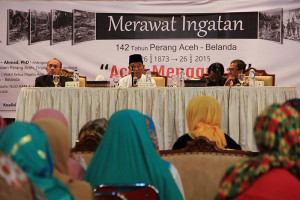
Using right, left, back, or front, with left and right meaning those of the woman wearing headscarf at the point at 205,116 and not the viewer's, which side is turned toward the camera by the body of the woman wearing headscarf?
back

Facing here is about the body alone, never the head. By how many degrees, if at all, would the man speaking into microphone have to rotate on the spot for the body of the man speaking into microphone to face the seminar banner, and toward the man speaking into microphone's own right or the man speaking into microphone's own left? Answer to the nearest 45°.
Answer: approximately 180°

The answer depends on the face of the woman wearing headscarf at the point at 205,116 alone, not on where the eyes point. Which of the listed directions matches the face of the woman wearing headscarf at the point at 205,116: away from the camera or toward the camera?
away from the camera

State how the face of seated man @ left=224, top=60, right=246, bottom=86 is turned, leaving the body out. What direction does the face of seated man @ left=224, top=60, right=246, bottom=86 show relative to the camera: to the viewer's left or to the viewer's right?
to the viewer's left

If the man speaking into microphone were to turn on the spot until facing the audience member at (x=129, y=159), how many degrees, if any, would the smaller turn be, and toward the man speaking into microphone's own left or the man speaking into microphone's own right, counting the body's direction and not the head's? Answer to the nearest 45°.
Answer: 0° — they already face them

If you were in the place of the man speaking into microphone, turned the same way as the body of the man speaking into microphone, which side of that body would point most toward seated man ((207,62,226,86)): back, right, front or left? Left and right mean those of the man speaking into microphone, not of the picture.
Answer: left

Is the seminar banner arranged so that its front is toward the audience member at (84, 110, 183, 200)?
yes

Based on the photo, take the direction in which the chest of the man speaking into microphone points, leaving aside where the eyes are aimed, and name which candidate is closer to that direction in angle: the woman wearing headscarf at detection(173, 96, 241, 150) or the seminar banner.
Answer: the woman wearing headscarf

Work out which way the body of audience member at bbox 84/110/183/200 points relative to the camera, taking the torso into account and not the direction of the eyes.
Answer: away from the camera
